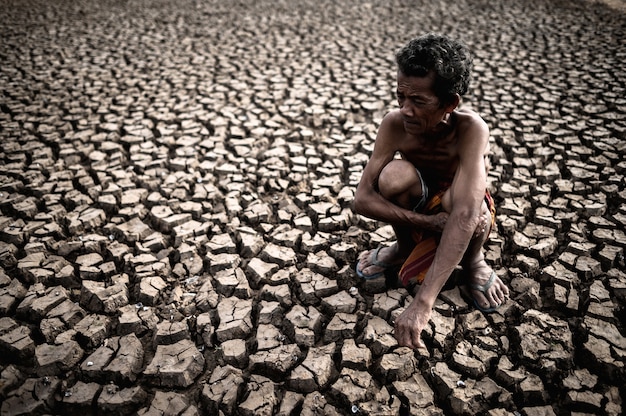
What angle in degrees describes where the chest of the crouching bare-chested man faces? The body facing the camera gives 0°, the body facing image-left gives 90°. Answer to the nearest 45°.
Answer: approximately 0°

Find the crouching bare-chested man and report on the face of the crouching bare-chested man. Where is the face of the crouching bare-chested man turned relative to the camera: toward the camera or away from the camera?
toward the camera
